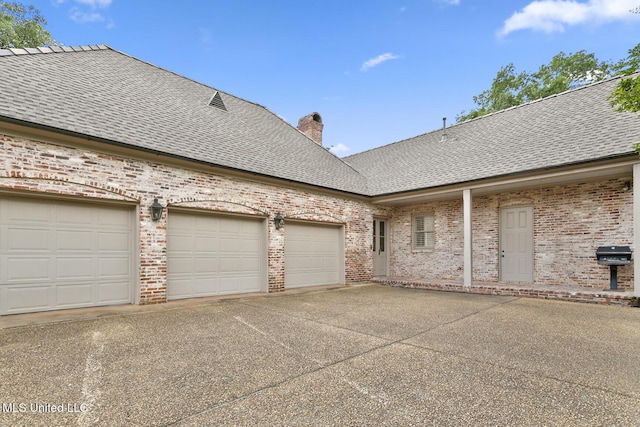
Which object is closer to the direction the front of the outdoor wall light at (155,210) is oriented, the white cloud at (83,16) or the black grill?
the black grill

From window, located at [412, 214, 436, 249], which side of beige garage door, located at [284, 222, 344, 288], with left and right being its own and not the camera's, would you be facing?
left

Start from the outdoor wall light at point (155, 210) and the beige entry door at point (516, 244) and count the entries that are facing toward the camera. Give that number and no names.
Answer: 2

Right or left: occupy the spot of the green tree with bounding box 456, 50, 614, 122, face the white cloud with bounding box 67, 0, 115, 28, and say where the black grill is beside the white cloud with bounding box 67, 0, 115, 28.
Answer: left

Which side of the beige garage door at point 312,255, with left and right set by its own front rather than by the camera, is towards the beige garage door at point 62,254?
right

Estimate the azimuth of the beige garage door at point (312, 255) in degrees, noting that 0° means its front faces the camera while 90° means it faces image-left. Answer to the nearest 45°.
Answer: approximately 315°

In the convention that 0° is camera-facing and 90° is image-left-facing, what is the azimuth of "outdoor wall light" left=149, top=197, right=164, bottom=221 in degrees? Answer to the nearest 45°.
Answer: approximately 0°

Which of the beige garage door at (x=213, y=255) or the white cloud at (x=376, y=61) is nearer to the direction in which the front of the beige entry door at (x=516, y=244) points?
the beige garage door

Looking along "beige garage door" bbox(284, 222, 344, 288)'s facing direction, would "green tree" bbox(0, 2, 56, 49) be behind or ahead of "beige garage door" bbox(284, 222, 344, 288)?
behind

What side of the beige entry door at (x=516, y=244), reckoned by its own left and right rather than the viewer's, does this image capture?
front

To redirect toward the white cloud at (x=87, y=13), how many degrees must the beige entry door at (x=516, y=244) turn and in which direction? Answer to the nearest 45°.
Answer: approximately 90° to its right

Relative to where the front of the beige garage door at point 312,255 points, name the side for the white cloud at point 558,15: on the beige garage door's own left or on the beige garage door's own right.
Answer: on the beige garage door's own left
